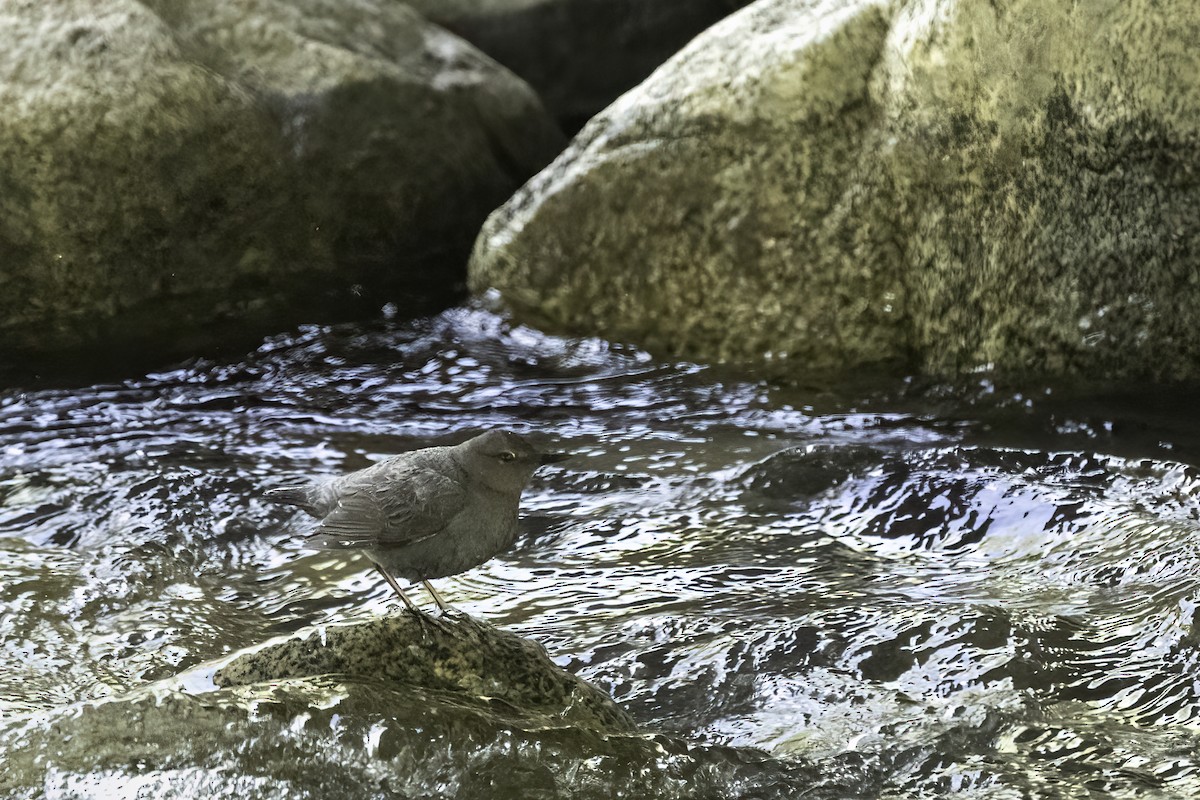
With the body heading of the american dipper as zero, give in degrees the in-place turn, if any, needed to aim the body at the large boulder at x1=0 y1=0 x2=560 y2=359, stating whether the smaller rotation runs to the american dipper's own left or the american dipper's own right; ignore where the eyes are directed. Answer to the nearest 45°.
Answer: approximately 90° to the american dipper's own left

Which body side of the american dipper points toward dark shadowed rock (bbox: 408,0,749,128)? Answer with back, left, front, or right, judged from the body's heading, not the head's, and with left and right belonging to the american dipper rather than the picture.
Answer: left

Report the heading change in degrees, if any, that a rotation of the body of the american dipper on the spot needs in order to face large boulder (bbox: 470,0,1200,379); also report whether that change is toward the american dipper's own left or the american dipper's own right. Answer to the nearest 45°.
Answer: approximately 45° to the american dipper's own left

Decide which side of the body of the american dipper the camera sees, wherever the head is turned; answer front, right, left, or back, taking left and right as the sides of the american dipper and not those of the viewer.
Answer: right
